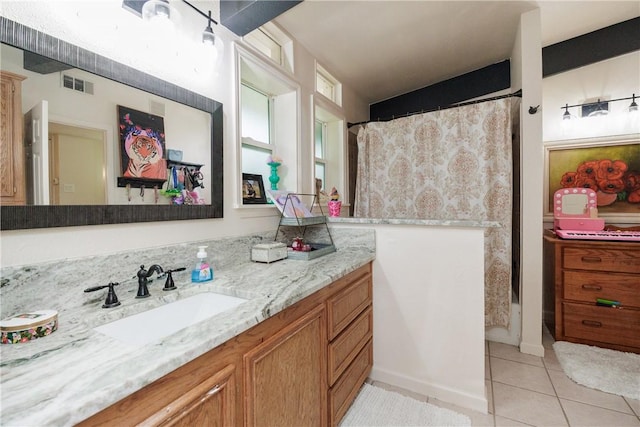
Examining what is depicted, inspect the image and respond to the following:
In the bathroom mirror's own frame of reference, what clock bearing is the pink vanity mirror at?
The pink vanity mirror is roughly at 11 o'clock from the bathroom mirror.

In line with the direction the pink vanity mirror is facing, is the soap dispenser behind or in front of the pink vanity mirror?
in front

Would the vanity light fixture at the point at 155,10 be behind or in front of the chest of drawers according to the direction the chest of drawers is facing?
in front

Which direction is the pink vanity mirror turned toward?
toward the camera

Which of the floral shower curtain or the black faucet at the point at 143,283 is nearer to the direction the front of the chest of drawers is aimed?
the black faucet

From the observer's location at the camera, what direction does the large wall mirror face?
facing the viewer and to the right of the viewer

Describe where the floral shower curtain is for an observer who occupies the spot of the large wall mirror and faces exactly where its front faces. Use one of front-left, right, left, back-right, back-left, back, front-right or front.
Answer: front-left

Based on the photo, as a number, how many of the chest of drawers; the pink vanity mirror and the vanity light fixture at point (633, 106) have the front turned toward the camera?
3

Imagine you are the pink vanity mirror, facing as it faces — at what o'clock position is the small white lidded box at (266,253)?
The small white lidded box is roughly at 1 o'clock from the pink vanity mirror.

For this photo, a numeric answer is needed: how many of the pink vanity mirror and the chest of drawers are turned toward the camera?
2

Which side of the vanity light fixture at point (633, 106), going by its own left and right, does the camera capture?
front
